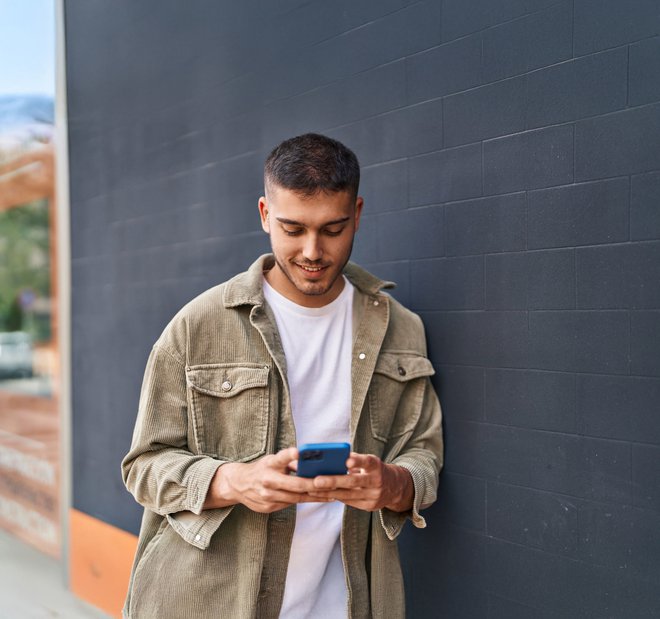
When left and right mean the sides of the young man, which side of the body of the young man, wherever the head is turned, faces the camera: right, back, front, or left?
front
